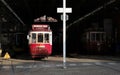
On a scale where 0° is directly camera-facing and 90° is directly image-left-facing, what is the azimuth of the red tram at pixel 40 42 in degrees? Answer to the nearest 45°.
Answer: approximately 0°
